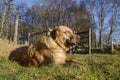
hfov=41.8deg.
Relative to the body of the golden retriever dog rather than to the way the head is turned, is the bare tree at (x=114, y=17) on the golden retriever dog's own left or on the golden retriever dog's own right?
on the golden retriever dog's own left

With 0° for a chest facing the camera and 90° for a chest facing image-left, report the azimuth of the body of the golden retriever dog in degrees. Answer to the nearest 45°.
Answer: approximately 270°
